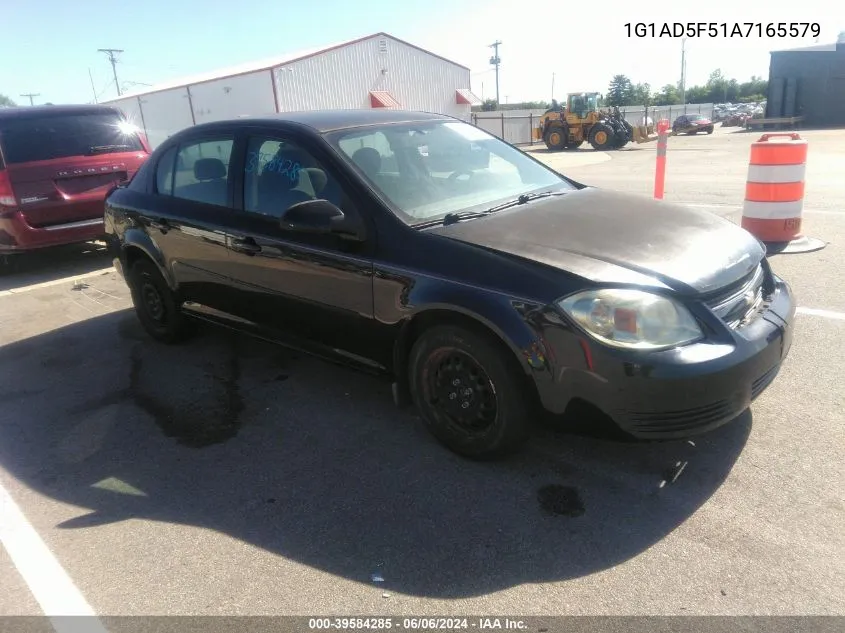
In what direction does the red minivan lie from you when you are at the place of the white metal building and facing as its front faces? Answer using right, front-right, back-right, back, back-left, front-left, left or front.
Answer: front-right

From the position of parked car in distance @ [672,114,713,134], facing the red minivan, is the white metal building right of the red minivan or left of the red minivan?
right

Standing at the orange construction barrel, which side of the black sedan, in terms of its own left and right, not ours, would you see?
left

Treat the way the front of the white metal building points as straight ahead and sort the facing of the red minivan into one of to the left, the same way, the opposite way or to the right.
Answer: the opposite way

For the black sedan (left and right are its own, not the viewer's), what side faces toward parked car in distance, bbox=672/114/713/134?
left

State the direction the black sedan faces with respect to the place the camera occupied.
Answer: facing the viewer and to the right of the viewer

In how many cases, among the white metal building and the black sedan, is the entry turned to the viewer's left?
0

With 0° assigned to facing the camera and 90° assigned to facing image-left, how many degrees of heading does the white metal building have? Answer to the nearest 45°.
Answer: approximately 315°

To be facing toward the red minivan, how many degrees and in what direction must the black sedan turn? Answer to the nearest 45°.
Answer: approximately 180°

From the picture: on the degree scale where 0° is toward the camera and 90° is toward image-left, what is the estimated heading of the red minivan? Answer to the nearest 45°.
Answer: approximately 135°

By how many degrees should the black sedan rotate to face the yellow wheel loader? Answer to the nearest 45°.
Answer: approximately 135° to its left
